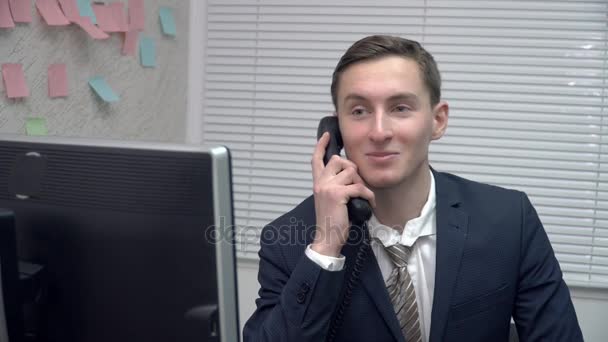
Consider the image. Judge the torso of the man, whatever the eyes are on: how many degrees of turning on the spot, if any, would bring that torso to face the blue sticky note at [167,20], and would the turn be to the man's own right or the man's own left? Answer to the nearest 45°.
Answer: approximately 135° to the man's own right

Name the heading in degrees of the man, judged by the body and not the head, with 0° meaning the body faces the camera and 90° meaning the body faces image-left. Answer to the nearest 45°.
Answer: approximately 0°

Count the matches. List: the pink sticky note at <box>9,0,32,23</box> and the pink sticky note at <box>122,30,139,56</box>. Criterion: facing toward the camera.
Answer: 2

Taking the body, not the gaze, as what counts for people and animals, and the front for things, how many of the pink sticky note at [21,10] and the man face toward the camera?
2

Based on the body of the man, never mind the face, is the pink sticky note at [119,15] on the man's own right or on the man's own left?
on the man's own right

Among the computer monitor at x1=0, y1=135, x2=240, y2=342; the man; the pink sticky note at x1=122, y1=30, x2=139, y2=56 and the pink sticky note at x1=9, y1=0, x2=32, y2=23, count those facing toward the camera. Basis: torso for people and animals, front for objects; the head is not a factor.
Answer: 3

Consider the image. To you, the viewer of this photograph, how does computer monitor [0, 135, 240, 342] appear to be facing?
facing away from the viewer and to the right of the viewer
